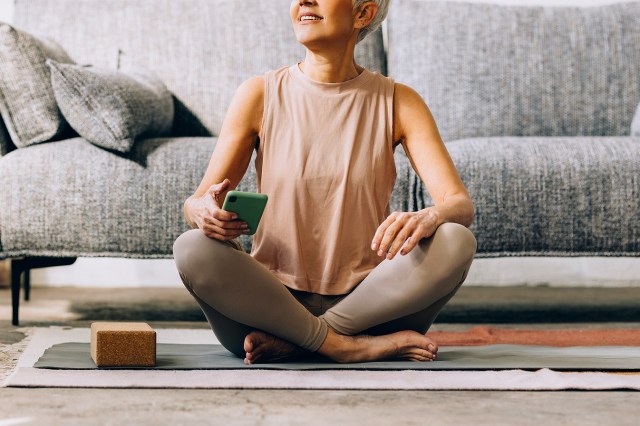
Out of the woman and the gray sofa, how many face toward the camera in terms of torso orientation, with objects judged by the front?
2

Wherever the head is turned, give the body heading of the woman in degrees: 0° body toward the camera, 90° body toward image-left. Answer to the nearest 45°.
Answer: approximately 0°

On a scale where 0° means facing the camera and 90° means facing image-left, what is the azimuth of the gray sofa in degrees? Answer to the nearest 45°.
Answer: approximately 0°

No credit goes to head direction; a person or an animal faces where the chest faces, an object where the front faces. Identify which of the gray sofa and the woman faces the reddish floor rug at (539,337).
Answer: the gray sofa
